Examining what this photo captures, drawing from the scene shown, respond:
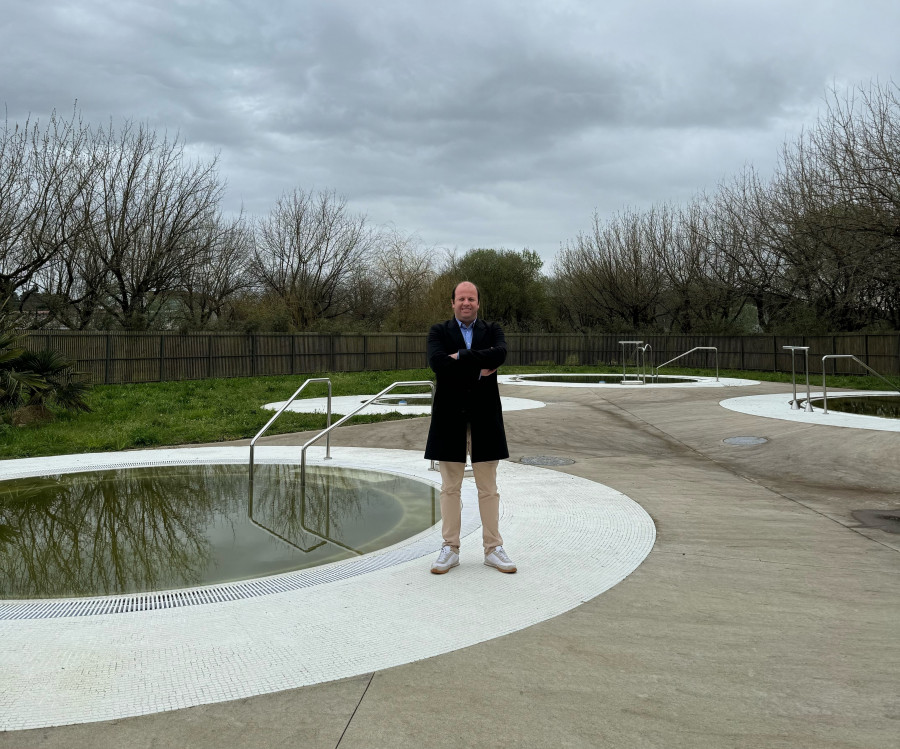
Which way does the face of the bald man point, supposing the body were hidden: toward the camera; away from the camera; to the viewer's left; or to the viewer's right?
toward the camera

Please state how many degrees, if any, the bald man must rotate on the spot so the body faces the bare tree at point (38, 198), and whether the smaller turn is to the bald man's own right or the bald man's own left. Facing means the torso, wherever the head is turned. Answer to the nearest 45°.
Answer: approximately 135° to the bald man's own right

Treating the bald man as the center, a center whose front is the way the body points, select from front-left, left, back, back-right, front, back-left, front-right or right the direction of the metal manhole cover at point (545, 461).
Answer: back

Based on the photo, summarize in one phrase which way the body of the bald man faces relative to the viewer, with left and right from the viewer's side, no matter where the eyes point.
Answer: facing the viewer

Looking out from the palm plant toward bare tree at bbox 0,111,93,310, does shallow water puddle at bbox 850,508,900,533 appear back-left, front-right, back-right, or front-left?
back-right

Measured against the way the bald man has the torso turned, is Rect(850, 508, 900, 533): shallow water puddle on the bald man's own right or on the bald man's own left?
on the bald man's own left

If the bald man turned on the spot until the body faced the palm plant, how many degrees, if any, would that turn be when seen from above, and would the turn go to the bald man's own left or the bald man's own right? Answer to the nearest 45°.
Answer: approximately 135° to the bald man's own right

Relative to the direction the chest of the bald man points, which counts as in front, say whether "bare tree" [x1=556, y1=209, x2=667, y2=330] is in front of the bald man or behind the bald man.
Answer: behind

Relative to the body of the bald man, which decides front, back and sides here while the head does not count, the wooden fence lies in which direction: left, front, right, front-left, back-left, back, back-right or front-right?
back
